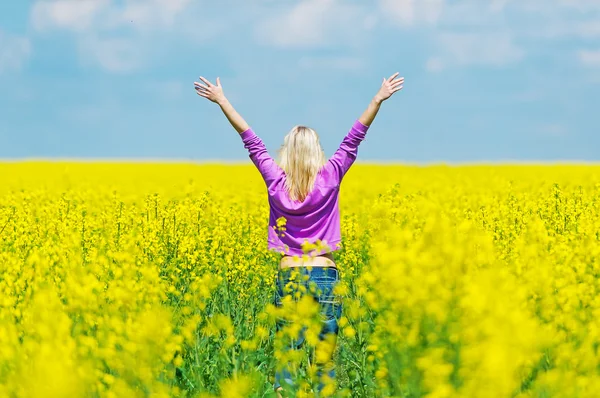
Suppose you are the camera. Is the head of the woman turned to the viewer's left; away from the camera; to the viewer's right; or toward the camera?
away from the camera

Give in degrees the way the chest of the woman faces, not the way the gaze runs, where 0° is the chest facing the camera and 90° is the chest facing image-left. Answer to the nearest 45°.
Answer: approximately 180°
